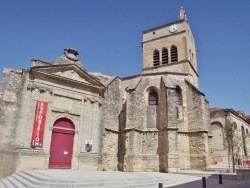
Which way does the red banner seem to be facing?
toward the camera
